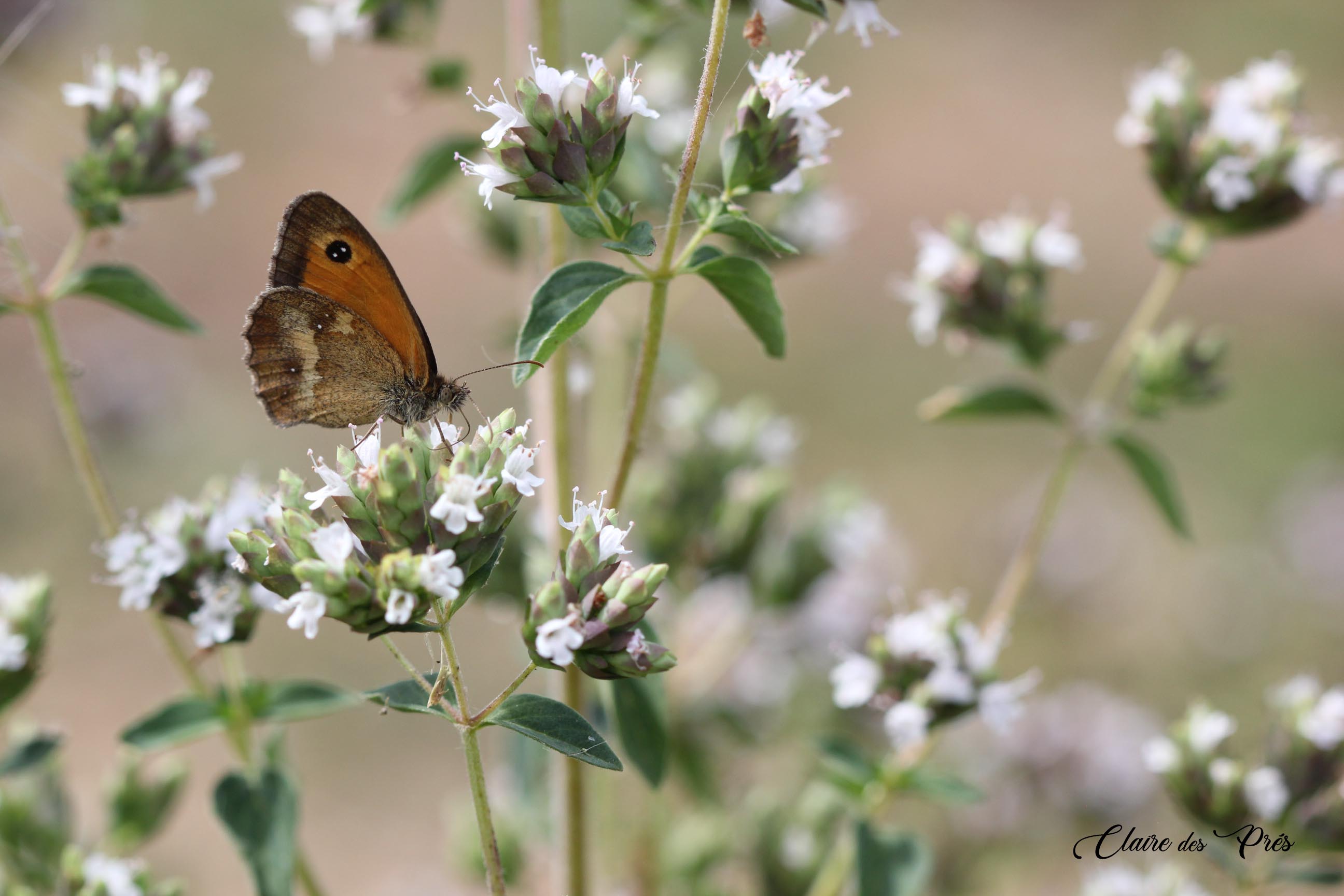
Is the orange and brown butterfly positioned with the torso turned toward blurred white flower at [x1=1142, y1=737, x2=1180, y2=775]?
yes

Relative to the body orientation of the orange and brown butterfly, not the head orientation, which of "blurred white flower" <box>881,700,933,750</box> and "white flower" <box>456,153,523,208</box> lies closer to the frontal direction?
the blurred white flower

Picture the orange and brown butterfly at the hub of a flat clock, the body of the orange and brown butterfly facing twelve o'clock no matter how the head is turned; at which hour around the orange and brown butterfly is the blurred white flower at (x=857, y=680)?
The blurred white flower is roughly at 12 o'clock from the orange and brown butterfly.

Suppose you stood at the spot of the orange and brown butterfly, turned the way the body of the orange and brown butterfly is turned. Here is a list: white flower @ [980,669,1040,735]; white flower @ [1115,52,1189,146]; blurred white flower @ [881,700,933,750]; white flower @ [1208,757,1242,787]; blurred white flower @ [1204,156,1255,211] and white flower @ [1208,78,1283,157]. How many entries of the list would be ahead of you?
6

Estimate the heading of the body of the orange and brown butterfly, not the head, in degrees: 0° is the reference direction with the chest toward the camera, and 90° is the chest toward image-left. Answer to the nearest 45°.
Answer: approximately 270°

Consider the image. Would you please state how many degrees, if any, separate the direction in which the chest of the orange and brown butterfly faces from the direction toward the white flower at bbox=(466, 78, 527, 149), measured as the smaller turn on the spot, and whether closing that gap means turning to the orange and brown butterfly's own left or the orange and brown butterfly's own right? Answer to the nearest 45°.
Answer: approximately 45° to the orange and brown butterfly's own right

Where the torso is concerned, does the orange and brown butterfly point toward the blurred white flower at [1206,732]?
yes

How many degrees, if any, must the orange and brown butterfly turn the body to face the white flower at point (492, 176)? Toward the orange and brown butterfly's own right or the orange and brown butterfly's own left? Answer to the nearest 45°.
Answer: approximately 45° to the orange and brown butterfly's own right

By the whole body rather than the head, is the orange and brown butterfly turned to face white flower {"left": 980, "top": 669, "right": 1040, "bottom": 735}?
yes
